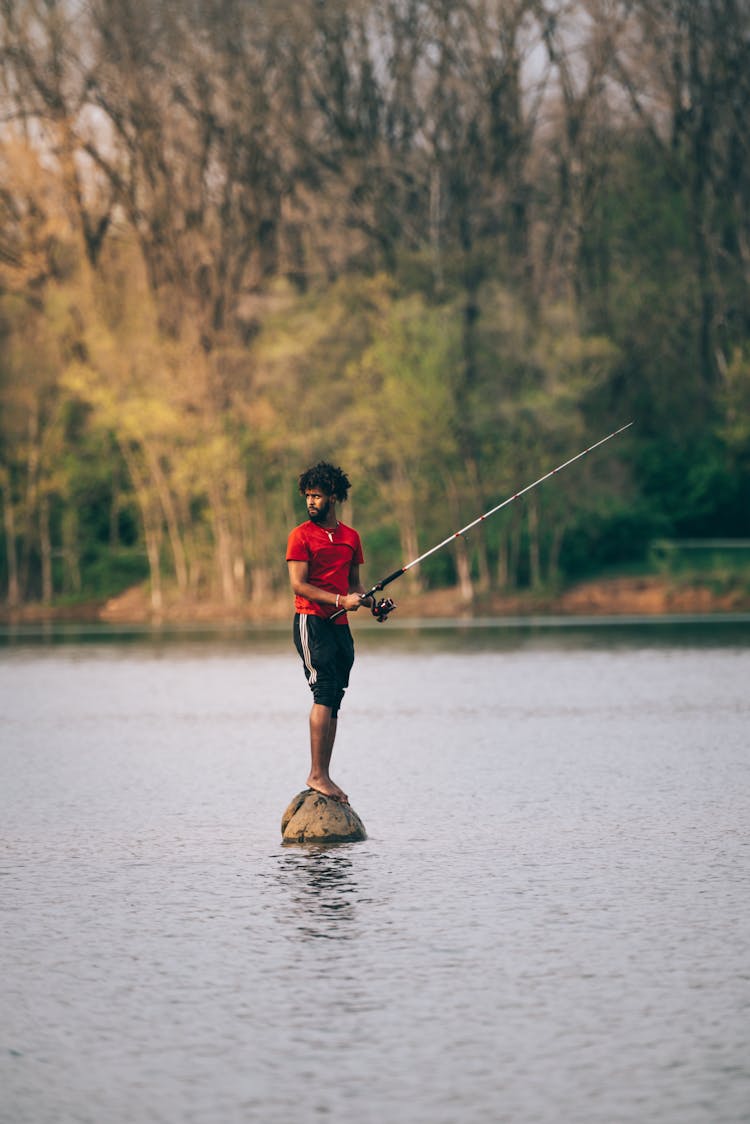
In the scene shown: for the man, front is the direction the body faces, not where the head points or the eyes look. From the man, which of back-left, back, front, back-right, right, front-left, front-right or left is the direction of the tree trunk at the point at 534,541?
back-left

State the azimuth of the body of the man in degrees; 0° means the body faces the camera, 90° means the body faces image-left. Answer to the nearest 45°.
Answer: approximately 315°
